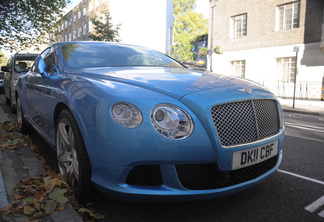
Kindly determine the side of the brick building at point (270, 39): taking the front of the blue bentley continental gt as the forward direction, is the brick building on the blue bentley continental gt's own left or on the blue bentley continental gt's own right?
on the blue bentley continental gt's own left

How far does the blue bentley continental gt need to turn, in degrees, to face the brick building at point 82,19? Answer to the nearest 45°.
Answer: approximately 135° to its left

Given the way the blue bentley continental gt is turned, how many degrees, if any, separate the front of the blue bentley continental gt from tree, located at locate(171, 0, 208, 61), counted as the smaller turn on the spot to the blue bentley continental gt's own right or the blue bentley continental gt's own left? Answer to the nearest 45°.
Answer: approximately 135° to the blue bentley continental gt's own left

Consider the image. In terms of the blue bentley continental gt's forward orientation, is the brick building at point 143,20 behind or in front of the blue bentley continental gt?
behind

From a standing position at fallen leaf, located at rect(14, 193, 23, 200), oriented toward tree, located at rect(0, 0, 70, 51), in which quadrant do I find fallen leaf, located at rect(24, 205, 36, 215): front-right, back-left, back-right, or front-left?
back-right

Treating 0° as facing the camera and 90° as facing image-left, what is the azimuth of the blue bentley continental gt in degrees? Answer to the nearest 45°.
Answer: approximately 315°

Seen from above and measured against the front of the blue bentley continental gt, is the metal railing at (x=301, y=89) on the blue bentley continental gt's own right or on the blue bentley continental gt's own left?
on the blue bentley continental gt's own left

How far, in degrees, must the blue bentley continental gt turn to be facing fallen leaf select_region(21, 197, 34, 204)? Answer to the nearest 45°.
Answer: approximately 45° to its right
